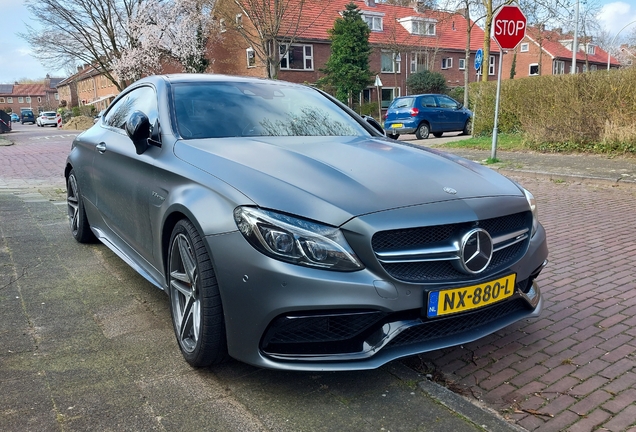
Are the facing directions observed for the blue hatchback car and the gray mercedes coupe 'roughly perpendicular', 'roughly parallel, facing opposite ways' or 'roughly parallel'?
roughly perpendicular

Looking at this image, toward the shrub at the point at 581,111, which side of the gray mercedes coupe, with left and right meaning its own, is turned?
left

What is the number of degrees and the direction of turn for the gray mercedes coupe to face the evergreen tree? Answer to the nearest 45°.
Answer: approximately 135° to its left

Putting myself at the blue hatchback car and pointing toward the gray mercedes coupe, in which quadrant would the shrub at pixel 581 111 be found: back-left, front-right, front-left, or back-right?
front-left

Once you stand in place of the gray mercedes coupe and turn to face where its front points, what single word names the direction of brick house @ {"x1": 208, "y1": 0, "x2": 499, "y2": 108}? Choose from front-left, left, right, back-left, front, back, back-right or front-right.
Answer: back-left

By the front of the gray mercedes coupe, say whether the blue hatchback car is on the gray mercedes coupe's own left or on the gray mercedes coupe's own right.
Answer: on the gray mercedes coupe's own left

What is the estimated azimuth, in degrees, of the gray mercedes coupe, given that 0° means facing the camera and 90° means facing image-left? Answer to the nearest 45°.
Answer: approximately 315°

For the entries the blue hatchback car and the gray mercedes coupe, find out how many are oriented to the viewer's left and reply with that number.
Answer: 0

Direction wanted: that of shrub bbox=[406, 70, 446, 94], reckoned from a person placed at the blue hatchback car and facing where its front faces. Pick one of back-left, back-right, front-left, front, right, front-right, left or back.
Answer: front-left

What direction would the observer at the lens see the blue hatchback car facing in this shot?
facing away from the viewer and to the right of the viewer

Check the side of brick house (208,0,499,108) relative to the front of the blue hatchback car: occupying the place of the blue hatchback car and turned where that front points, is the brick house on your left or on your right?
on your left

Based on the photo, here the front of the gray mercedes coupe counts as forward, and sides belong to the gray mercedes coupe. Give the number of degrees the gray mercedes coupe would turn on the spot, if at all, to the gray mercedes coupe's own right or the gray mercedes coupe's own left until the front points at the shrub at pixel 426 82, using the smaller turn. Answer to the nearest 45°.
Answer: approximately 135° to the gray mercedes coupe's own left

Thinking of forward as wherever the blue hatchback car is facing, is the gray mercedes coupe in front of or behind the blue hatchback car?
behind
